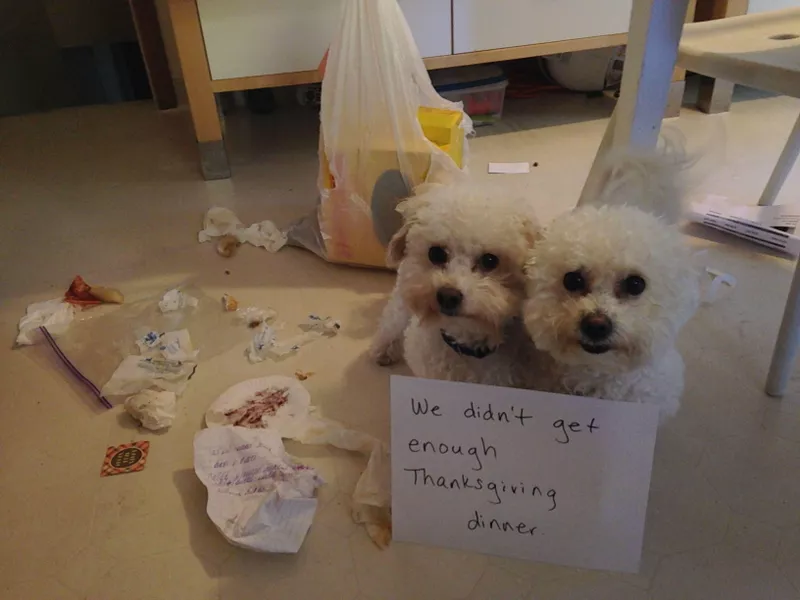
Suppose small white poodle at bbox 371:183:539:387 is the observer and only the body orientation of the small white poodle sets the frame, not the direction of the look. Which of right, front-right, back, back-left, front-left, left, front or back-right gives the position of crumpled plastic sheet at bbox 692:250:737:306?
back-left

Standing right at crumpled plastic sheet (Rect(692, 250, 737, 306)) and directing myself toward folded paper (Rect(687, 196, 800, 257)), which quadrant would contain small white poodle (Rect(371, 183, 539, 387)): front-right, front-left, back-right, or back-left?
back-left

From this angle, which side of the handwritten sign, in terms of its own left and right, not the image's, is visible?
front

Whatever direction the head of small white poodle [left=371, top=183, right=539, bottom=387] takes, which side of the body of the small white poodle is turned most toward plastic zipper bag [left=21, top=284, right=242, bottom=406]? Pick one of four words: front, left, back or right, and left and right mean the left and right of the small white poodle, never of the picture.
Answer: right

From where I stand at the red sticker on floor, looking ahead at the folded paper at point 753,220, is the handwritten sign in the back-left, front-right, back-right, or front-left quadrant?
front-right

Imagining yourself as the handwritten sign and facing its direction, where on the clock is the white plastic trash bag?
The white plastic trash bag is roughly at 5 o'clock from the handwritten sign.

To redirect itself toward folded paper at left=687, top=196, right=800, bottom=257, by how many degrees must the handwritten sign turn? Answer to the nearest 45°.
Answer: approximately 135° to its left

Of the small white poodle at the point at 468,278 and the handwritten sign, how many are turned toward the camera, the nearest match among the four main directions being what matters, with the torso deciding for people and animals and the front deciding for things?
2

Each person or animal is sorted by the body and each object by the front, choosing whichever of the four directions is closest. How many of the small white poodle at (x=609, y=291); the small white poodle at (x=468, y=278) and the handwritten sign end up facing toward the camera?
3

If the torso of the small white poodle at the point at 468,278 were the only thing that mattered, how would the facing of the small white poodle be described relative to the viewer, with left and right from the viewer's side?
facing the viewer

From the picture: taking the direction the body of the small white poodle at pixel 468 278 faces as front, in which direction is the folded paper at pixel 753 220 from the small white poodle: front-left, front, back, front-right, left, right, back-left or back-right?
back-left

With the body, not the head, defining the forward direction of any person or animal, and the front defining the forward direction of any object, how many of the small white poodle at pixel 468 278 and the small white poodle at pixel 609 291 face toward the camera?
2

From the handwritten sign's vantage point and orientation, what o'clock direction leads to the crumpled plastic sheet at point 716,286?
The crumpled plastic sheet is roughly at 7 o'clock from the handwritten sign.

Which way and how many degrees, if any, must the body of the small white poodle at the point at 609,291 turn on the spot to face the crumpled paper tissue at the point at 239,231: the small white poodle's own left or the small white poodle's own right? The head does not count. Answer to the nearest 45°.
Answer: approximately 135° to the small white poodle's own right

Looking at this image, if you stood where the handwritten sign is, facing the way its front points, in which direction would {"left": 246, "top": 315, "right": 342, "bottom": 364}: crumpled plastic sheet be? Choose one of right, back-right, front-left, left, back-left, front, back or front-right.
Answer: back-right
